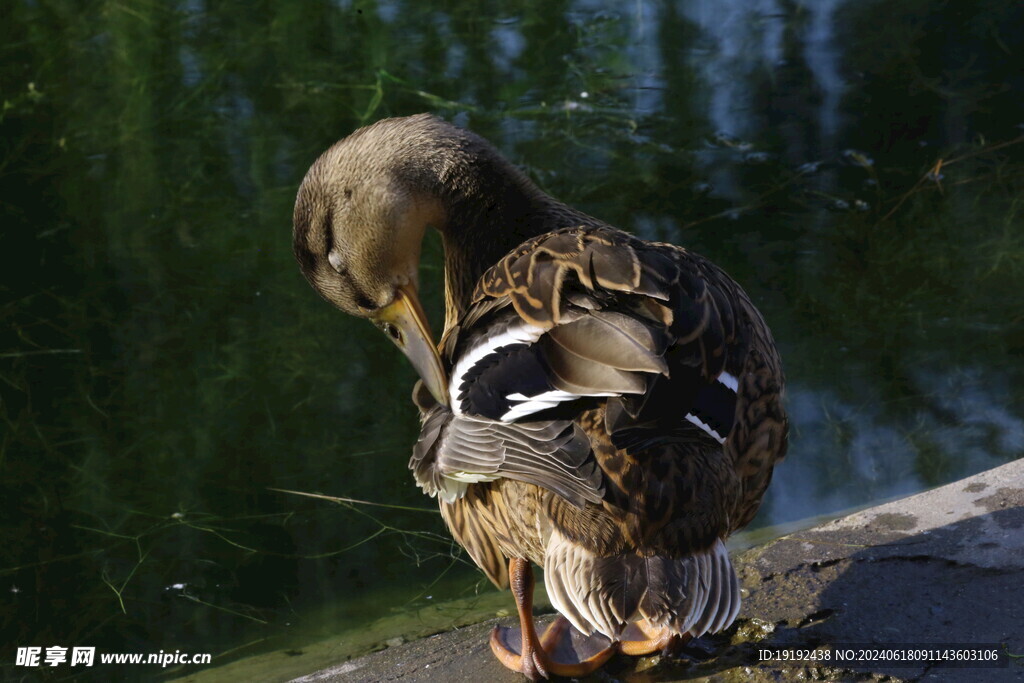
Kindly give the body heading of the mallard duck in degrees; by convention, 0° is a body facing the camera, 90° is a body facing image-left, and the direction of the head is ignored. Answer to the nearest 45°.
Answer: approximately 135°
